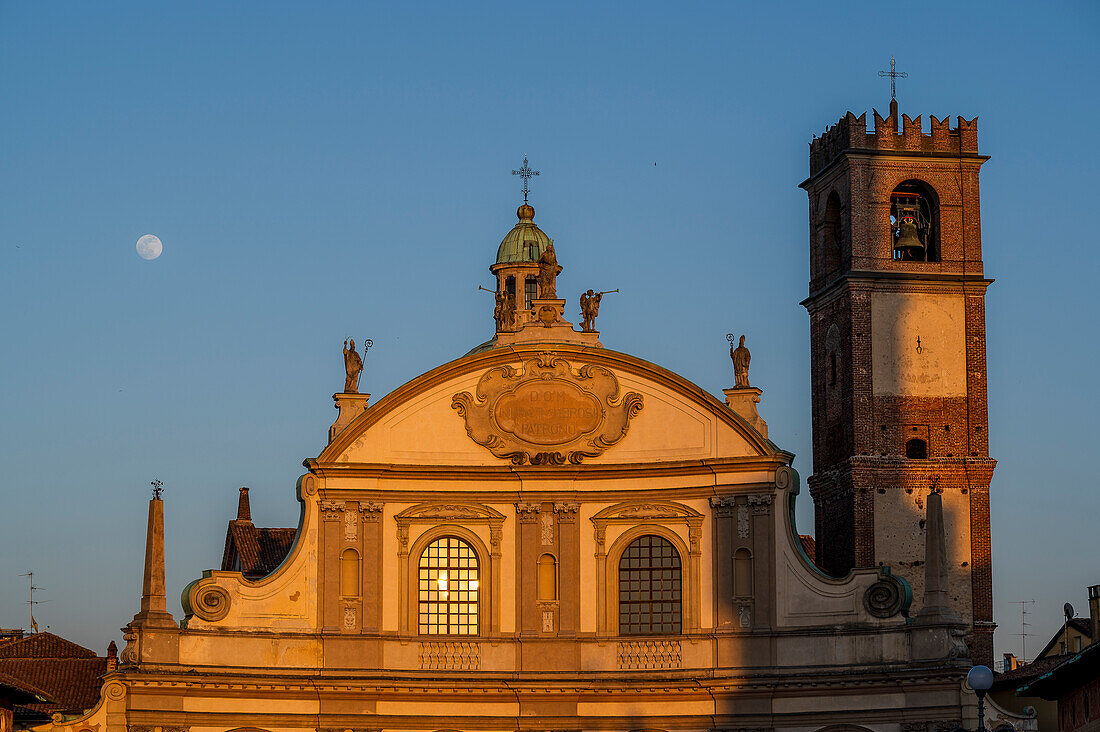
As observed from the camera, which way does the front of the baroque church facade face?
facing the viewer
